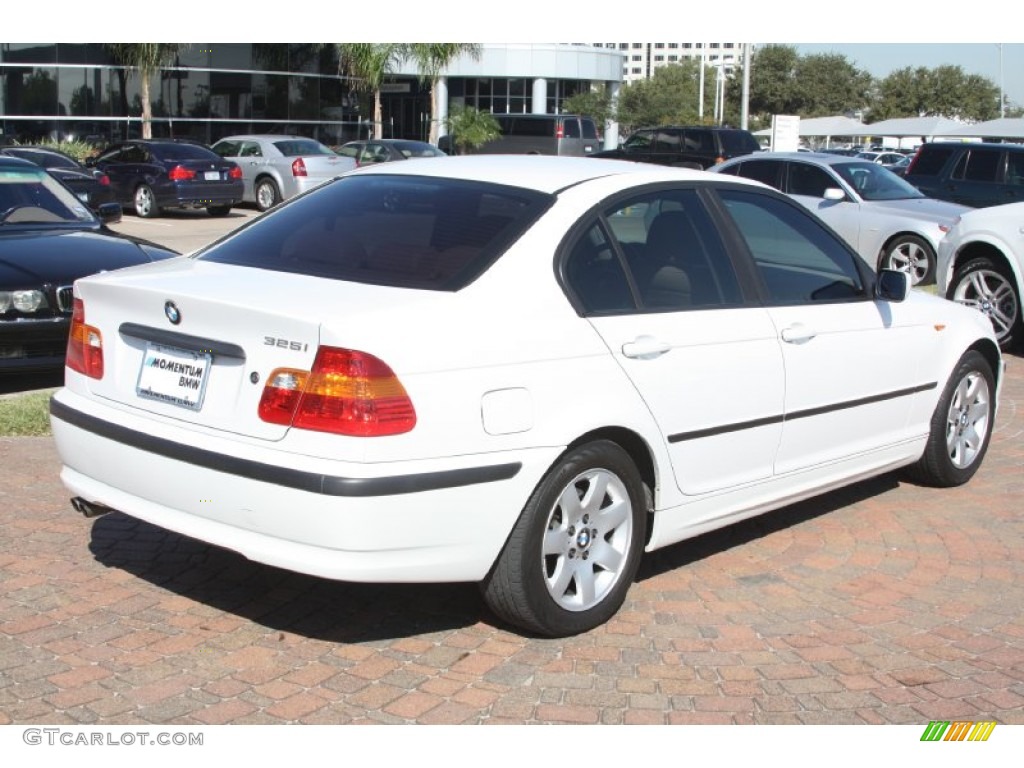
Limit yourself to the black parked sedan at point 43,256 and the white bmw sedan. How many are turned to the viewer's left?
0

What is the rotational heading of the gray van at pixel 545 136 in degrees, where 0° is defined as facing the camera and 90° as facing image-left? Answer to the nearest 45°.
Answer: approximately 135°

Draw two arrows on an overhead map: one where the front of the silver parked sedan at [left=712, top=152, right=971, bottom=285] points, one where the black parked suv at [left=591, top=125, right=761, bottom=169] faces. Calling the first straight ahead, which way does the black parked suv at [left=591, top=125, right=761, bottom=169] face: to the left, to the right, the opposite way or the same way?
the opposite way

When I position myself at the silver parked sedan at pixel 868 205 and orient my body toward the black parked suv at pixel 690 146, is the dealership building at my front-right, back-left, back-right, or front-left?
front-left

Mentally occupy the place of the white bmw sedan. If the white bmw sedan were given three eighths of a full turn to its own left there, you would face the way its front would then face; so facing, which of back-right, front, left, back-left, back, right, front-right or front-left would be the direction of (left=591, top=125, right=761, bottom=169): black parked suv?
right

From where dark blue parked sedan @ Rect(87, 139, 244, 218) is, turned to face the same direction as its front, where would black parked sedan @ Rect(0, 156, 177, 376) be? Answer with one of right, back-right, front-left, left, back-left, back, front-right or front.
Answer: back-left

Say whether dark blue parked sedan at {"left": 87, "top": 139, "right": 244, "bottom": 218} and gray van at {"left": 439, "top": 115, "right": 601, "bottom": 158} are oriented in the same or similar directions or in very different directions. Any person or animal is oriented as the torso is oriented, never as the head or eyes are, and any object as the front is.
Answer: same or similar directions

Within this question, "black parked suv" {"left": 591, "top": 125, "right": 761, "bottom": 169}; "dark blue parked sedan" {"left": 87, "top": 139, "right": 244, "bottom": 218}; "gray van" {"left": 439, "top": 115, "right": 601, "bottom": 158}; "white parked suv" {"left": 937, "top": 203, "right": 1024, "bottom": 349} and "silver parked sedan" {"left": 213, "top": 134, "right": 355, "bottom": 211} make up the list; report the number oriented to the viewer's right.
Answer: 0

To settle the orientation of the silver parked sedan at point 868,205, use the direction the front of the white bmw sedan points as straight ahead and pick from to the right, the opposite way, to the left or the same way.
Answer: to the right

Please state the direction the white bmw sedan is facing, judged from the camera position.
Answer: facing away from the viewer and to the right of the viewer

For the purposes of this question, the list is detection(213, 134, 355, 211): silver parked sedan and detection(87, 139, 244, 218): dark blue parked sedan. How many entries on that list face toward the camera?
0

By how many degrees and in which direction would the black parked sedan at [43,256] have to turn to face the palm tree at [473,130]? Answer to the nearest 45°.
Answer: approximately 135° to its left

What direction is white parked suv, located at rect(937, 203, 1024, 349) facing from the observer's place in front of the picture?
facing the viewer and to the left of the viewer

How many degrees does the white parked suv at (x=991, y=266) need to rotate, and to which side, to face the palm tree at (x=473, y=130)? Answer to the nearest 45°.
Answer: approximately 90° to its right
